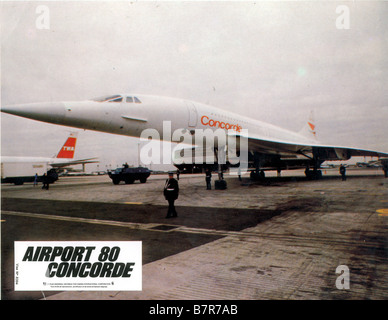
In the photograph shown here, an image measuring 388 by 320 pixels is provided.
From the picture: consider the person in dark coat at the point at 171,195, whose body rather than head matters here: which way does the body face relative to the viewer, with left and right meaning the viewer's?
facing the viewer and to the left of the viewer

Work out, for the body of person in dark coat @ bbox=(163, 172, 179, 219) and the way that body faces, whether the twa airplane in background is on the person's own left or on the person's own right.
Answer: on the person's own right

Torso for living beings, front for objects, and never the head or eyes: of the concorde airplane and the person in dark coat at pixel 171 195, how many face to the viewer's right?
0

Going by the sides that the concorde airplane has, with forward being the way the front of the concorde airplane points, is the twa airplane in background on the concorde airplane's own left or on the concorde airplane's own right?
on the concorde airplane's own right

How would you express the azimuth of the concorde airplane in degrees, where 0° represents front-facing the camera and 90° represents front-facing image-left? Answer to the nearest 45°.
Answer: approximately 45°
